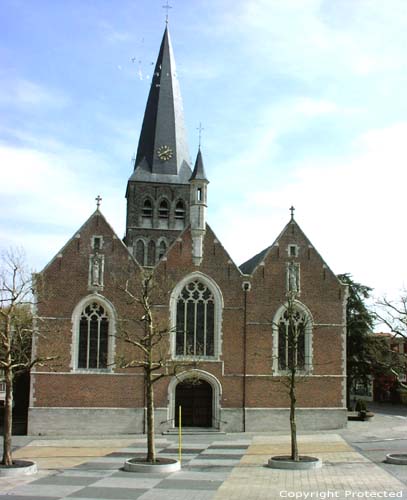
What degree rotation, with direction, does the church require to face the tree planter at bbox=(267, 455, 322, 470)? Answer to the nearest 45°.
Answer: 0° — it already faces it

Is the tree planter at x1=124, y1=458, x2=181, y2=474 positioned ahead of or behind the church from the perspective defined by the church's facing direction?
ahead

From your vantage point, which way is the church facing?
toward the camera

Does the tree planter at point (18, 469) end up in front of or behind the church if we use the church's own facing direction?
in front

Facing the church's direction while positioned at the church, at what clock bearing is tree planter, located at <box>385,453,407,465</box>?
The tree planter is roughly at 11 o'clock from the church.
